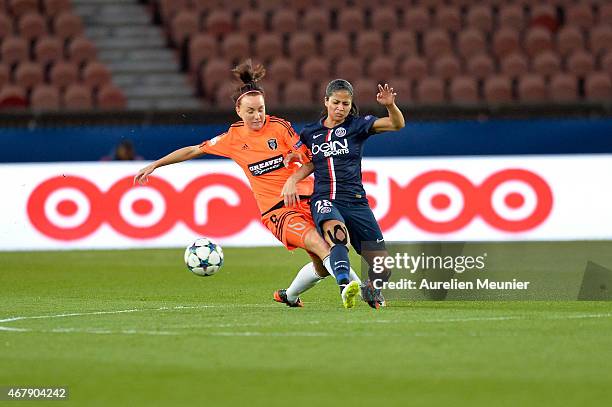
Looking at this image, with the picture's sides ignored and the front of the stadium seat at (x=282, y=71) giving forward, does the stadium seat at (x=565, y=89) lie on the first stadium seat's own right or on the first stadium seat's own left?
on the first stadium seat's own left

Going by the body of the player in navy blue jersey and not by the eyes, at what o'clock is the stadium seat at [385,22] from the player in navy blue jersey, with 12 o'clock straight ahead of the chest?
The stadium seat is roughly at 6 o'clock from the player in navy blue jersey.

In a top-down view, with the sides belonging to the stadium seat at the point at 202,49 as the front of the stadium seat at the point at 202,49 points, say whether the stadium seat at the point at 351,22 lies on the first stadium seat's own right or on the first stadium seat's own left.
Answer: on the first stadium seat's own left

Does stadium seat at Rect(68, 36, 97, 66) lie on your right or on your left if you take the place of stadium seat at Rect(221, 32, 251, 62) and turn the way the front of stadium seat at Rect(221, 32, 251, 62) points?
on your right

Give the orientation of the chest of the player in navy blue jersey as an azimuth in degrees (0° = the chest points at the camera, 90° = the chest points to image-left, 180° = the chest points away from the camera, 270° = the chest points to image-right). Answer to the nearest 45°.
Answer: approximately 0°

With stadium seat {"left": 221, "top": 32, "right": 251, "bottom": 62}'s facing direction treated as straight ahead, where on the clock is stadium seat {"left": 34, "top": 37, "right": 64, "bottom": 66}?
stadium seat {"left": 34, "top": 37, "right": 64, "bottom": 66} is roughly at 3 o'clock from stadium seat {"left": 221, "top": 32, "right": 251, "bottom": 62}.

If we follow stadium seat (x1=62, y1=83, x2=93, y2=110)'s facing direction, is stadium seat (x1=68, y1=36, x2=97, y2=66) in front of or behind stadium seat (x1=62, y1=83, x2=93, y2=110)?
behind

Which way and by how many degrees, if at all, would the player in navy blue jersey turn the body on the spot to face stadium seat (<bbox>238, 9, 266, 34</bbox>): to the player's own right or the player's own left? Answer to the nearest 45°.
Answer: approximately 180°
